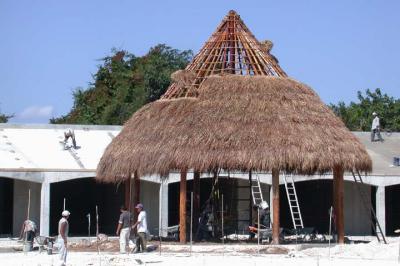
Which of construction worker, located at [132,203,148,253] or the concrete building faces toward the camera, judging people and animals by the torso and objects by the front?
the concrete building

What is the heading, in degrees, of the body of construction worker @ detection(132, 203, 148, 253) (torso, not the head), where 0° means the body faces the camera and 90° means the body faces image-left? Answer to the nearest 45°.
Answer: approximately 90°

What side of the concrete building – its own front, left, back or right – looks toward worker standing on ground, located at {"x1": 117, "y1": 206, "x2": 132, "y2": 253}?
front

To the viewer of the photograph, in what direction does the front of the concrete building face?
facing the viewer

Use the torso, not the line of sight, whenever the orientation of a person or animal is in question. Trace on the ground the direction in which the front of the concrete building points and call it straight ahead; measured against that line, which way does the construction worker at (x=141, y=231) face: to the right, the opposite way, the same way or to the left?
to the right

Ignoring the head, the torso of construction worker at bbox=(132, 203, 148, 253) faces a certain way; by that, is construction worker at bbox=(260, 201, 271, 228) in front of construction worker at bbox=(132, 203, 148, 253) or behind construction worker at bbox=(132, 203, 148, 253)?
behind

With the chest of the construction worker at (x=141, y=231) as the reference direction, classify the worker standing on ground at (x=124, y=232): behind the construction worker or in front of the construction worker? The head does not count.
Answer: in front

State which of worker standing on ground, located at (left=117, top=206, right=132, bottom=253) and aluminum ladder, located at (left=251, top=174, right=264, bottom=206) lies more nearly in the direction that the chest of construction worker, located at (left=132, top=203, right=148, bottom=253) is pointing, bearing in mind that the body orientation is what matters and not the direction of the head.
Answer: the worker standing on ground

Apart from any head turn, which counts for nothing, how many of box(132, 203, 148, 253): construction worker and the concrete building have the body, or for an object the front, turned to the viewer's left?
1

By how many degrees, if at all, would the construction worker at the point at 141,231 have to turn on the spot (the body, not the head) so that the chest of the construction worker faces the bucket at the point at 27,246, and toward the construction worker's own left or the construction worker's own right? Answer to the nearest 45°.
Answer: approximately 45° to the construction worker's own right

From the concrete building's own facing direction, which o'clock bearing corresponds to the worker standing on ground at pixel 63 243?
The worker standing on ground is roughly at 12 o'clock from the concrete building.
